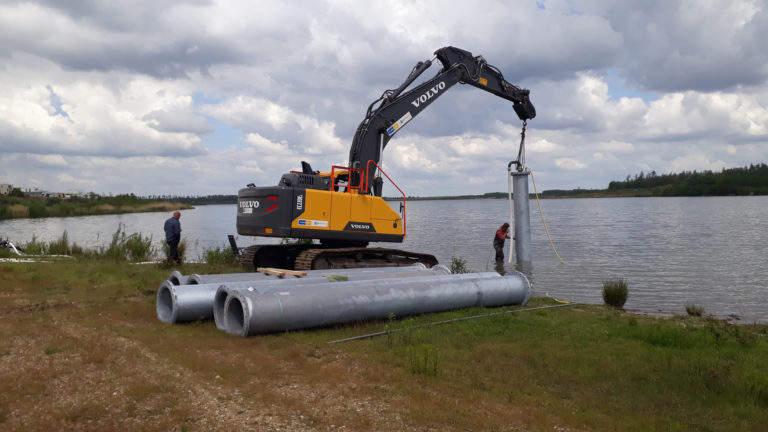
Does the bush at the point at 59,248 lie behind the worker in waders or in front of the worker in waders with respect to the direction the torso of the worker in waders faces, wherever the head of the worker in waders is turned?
behind

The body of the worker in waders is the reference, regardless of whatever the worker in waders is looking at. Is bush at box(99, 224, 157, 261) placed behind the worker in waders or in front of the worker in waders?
behind

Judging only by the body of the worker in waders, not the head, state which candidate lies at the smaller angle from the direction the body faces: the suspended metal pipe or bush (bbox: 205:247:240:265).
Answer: the suspended metal pipe

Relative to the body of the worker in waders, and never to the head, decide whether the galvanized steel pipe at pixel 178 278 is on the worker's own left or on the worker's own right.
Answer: on the worker's own right

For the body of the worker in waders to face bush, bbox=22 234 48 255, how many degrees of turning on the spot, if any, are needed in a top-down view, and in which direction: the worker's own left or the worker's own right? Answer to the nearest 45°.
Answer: approximately 180°

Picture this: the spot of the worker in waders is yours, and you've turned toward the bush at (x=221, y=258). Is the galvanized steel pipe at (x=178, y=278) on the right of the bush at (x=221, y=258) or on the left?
left

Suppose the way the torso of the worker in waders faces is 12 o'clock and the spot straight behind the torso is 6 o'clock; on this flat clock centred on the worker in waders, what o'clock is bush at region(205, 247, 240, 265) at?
The bush is roughly at 5 o'clock from the worker in waders.

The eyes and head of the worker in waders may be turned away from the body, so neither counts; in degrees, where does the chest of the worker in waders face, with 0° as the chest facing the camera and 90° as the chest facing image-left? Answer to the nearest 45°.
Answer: approximately 270°

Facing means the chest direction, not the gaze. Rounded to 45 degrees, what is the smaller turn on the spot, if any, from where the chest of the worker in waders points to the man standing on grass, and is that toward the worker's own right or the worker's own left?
approximately 135° to the worker's own right
